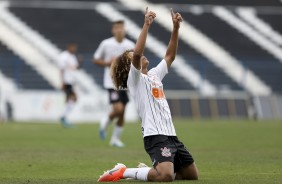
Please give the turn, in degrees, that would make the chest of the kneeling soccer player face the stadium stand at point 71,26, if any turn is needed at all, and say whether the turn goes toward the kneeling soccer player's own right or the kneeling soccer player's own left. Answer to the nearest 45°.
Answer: approximately 135° to the kneeling soccer player's own left

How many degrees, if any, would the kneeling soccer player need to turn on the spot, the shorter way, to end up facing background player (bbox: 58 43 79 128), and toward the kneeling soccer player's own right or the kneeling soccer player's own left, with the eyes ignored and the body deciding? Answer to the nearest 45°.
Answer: approximately 135° to the kneeling soccer player's own left

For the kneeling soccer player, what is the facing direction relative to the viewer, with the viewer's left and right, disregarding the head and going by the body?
facing the viewer and to the right of the viewer

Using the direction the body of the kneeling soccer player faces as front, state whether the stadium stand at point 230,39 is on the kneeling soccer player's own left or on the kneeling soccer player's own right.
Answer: on the kneeling soccer player's own left

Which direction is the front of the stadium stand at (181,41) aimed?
toward the camera

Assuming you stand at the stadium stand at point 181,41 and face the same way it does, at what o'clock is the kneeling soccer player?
The kneeling soccer player is roughly at 12 o'clock from the stadium stand.

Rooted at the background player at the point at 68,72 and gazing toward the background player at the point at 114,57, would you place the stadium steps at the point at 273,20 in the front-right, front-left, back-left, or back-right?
back-left

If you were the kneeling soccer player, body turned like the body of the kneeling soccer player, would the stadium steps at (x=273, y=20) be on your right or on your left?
on your left

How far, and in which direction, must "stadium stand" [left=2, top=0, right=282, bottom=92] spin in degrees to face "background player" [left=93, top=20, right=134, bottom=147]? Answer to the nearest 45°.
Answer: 0° — it already faces them

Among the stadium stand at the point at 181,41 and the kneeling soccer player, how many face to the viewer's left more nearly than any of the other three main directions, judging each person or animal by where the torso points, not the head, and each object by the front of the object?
0
